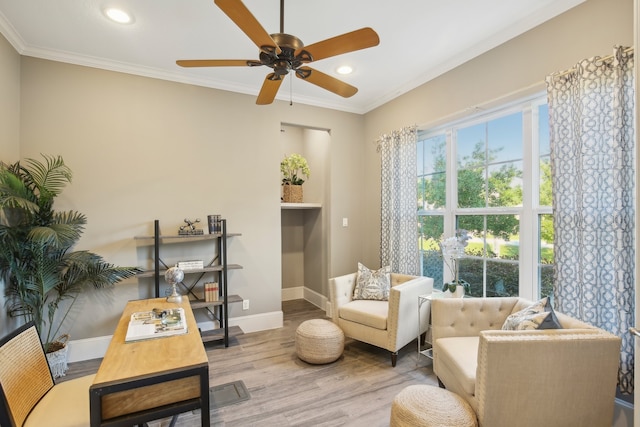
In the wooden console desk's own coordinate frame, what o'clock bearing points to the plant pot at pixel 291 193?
The plant pot is roughly at 4 o'clock from the wooden console desk.

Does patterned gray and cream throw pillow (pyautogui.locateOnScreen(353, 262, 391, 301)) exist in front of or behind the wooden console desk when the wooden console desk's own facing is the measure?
behind

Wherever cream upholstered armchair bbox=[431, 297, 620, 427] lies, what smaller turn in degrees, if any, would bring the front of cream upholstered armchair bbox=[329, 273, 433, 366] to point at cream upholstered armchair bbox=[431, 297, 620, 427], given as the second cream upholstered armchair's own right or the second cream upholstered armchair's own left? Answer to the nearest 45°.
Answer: approximately 90° to the second cream upholstered armchair's own left

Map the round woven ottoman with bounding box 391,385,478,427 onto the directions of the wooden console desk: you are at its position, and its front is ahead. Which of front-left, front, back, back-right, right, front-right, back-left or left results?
back

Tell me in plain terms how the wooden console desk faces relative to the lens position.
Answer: facing to the left of the viewer

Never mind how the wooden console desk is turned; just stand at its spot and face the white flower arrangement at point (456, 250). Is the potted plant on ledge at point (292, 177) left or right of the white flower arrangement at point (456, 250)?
left

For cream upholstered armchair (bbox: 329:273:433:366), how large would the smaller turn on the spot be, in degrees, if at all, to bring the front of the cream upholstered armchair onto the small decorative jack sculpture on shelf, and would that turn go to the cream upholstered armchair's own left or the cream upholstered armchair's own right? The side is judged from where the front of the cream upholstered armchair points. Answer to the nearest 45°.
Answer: approximately 45° to the cream upholstered armchair's own right

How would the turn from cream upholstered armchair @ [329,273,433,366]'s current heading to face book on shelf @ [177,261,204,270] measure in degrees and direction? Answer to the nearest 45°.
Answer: approximately 45° to its right
